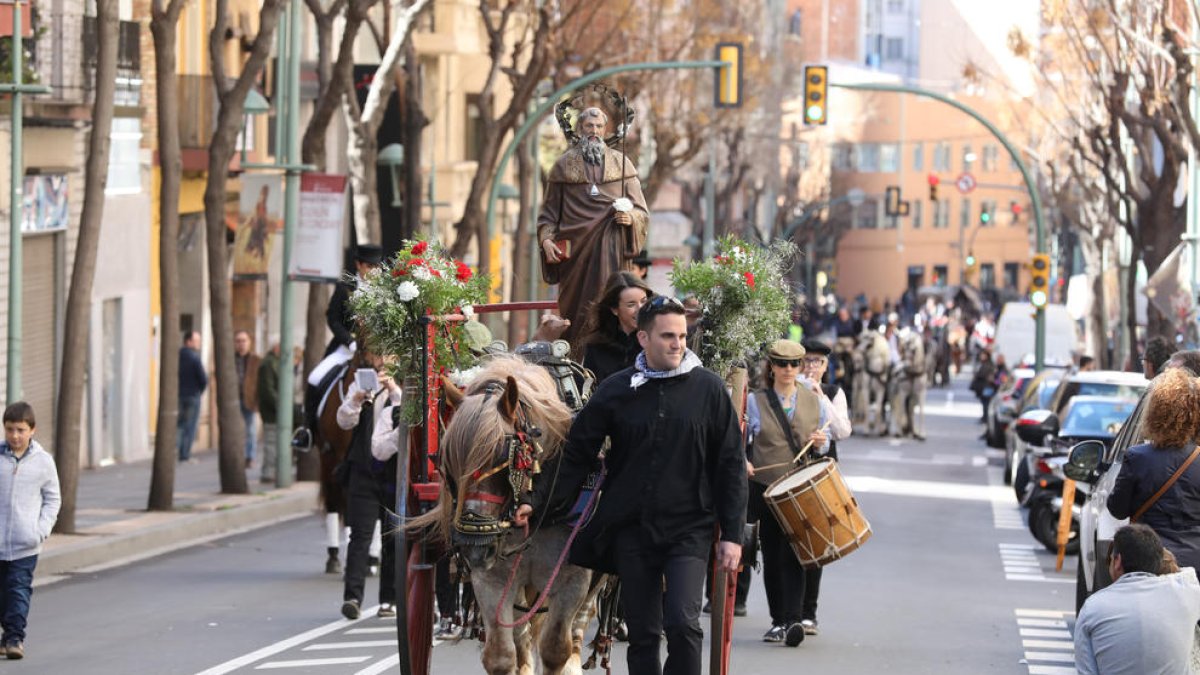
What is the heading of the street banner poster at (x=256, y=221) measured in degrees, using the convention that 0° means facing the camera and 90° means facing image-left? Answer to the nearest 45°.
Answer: approximately 0°

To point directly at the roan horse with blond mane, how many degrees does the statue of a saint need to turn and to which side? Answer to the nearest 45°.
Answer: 0° — it already faces it

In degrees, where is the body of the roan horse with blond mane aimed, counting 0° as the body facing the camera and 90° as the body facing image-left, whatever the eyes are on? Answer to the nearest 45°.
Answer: approximately 0°

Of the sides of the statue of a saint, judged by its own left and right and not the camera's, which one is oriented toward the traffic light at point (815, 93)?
back

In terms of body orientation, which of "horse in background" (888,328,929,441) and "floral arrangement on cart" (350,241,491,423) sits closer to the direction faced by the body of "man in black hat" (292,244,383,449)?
the floral arrangement on cart

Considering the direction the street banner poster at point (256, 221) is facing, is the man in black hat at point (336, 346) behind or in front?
in front

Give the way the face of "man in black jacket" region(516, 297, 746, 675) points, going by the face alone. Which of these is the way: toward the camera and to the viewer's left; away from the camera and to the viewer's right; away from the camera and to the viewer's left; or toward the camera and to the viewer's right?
toward the camera and to the viewer's right
